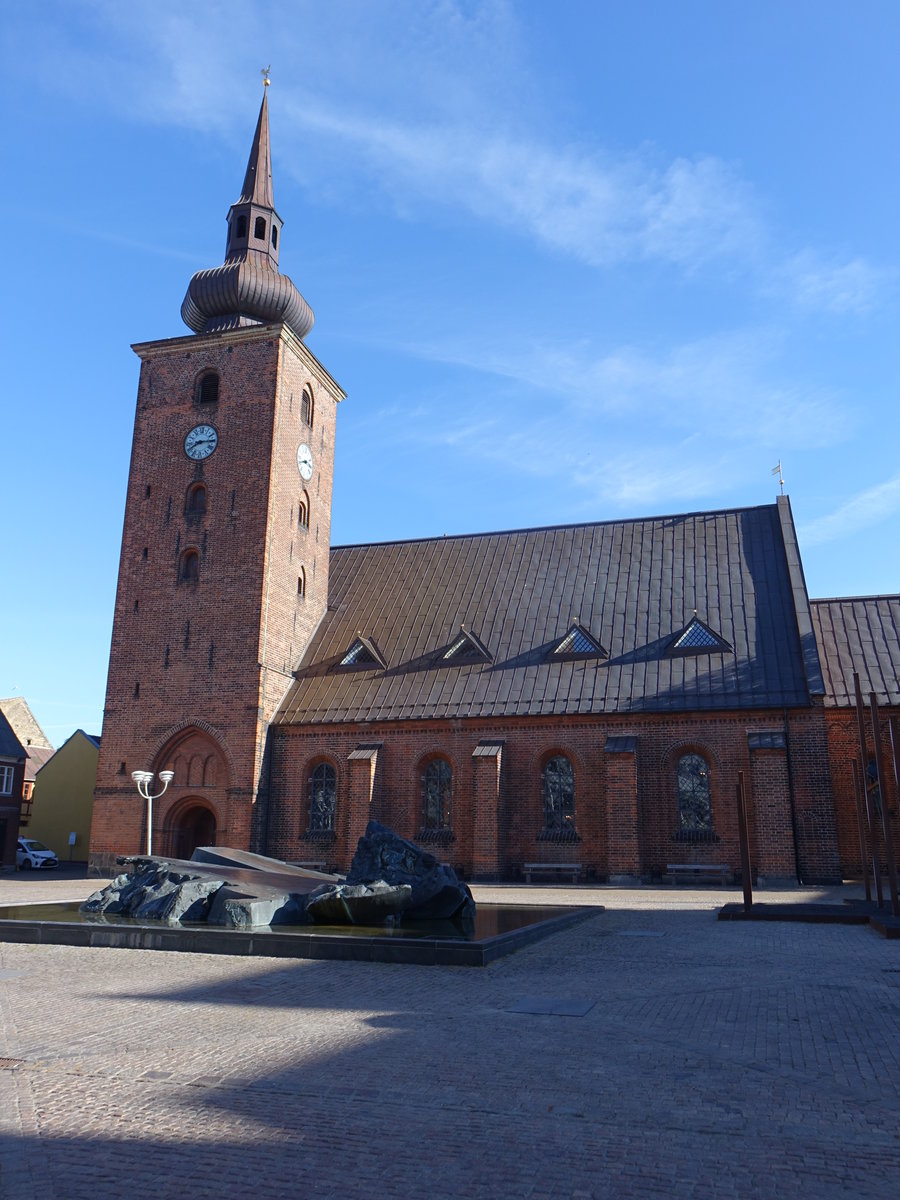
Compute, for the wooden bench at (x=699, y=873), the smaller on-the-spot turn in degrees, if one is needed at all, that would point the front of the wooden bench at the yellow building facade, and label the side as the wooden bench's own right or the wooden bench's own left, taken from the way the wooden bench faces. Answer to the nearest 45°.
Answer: approximately 135° to the wooden bench's own right

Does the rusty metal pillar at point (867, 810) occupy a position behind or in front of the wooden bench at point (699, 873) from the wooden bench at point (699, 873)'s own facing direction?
in front

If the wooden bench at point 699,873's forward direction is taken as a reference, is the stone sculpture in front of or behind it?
in front

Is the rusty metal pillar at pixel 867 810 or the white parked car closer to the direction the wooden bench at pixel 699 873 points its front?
the rusty metal pillar

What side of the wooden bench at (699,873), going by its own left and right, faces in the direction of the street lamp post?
right

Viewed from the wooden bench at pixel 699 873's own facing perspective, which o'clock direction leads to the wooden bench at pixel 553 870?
the wooden bench at pixel 553 870 is roughly at 3 o'clock from the wooden bench at pixel 699 873.

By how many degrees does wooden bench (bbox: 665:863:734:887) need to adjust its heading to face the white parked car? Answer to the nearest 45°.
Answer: approximately 90° to its right

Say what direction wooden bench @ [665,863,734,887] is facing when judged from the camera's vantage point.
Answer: facing the viewer

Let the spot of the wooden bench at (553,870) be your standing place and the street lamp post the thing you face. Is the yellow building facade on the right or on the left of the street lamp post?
right
